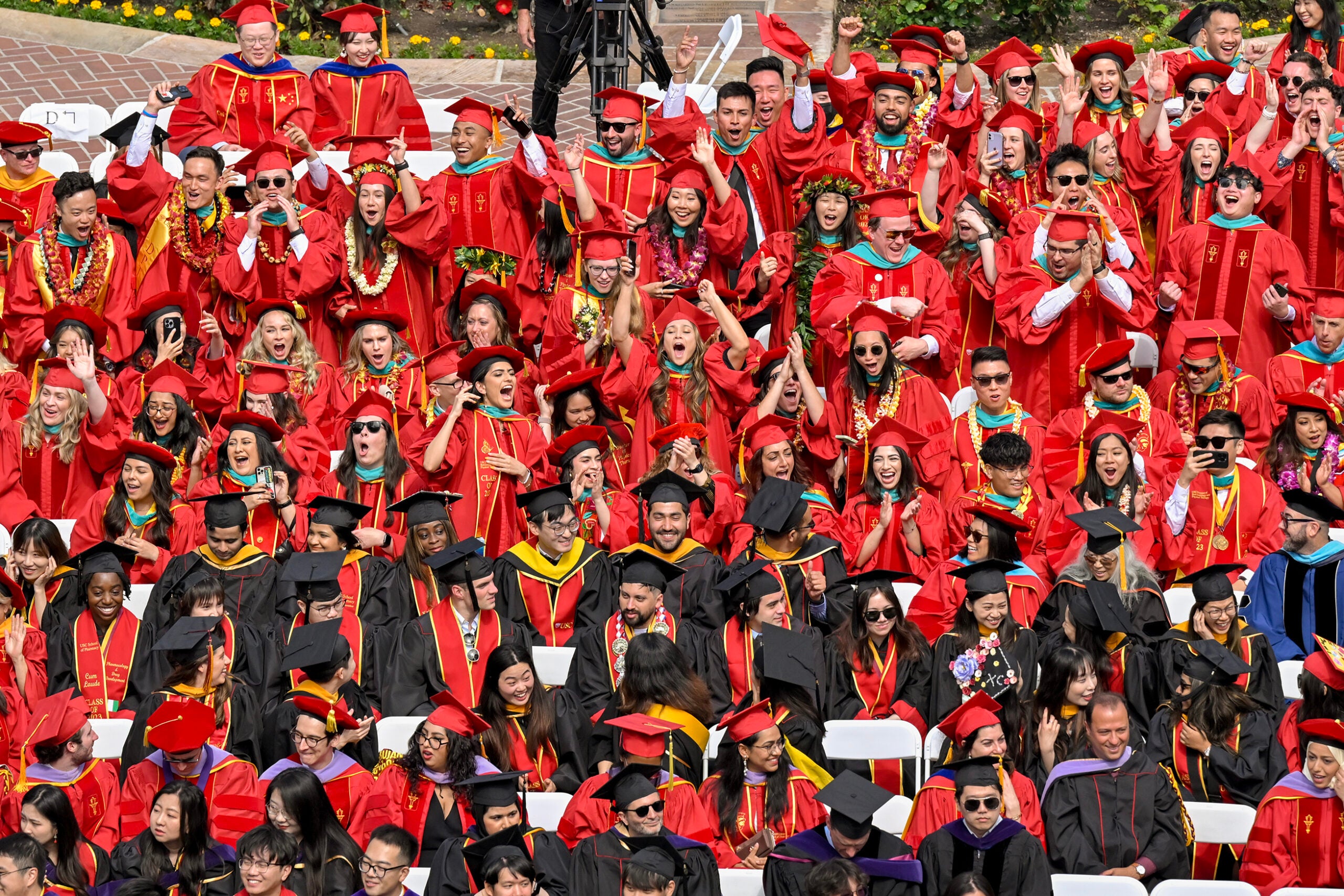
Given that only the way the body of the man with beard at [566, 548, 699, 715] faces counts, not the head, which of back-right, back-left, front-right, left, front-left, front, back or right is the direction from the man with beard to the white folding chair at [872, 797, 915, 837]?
front-left

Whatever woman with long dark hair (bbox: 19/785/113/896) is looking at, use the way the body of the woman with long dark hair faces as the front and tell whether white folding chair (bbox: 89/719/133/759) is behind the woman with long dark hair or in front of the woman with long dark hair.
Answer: behind

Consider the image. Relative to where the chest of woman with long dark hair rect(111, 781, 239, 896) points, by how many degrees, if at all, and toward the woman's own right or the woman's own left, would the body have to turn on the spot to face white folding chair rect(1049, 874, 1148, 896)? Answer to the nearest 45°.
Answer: approximately 135° to the woman's own left

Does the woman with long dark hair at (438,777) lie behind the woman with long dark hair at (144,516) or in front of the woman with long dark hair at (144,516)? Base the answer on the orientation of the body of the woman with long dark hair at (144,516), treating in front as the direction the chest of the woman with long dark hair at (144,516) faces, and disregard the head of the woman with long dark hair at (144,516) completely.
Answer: in front

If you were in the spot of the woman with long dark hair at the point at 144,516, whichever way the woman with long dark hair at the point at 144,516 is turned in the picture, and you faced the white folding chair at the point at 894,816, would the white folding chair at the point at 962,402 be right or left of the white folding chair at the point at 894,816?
left

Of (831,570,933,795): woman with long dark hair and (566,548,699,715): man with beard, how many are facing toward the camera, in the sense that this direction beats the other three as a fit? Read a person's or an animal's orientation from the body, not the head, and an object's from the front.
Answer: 2

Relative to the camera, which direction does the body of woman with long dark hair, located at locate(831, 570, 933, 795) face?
toward the camera

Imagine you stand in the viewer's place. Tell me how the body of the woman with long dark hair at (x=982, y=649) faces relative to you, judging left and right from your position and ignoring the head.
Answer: facing the viewer

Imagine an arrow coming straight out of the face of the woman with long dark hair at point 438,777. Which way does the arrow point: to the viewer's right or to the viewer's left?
to the viewer's left

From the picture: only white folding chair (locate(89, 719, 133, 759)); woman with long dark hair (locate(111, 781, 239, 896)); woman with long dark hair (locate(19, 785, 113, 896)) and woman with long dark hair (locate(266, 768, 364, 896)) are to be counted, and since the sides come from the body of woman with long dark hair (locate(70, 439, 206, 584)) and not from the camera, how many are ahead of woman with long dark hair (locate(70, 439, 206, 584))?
4

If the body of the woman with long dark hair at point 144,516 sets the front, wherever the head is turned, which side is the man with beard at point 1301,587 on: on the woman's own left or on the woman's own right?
on the woman's own left

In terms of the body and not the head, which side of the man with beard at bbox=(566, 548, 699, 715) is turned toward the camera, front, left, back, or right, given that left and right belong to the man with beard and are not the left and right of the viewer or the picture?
front

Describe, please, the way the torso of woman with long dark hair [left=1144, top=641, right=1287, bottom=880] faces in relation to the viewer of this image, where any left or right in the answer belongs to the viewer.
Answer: facing the viewer and to the left of the viewer
